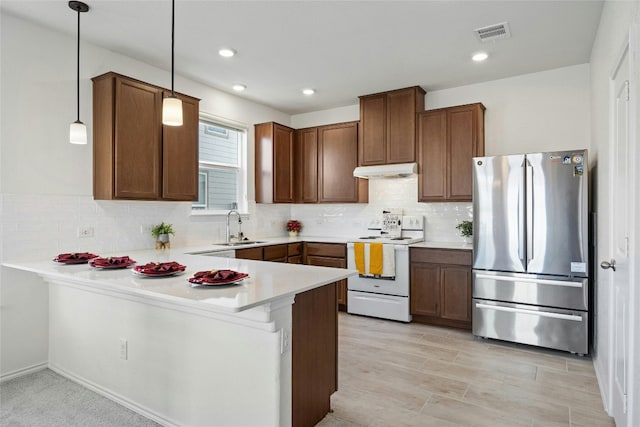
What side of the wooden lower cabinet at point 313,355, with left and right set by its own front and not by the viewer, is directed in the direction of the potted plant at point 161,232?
left

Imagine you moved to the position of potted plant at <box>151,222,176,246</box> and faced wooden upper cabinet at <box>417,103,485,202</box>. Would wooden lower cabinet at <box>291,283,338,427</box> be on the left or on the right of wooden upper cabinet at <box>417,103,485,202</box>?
right

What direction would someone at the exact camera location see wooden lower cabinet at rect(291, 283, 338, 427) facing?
facing away from the viewer and to the right of the viewer

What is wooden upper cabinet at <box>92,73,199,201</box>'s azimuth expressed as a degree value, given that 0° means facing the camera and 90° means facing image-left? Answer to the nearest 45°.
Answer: approximately 315°

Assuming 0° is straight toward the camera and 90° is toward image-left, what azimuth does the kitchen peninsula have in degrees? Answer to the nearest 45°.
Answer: approximately 45°

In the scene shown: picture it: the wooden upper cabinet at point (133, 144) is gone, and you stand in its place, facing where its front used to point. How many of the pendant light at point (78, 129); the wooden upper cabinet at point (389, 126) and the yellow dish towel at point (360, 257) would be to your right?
1

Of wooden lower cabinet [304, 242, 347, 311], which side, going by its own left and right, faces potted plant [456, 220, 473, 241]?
left

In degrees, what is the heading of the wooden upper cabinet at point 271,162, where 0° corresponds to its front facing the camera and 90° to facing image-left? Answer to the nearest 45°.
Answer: approximately 315°

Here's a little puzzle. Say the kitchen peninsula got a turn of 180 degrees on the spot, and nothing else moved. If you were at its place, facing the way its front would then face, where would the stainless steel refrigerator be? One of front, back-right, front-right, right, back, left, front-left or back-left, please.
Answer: front-right

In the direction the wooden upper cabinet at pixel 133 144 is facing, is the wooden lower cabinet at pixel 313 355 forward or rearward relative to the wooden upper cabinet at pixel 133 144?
forward
